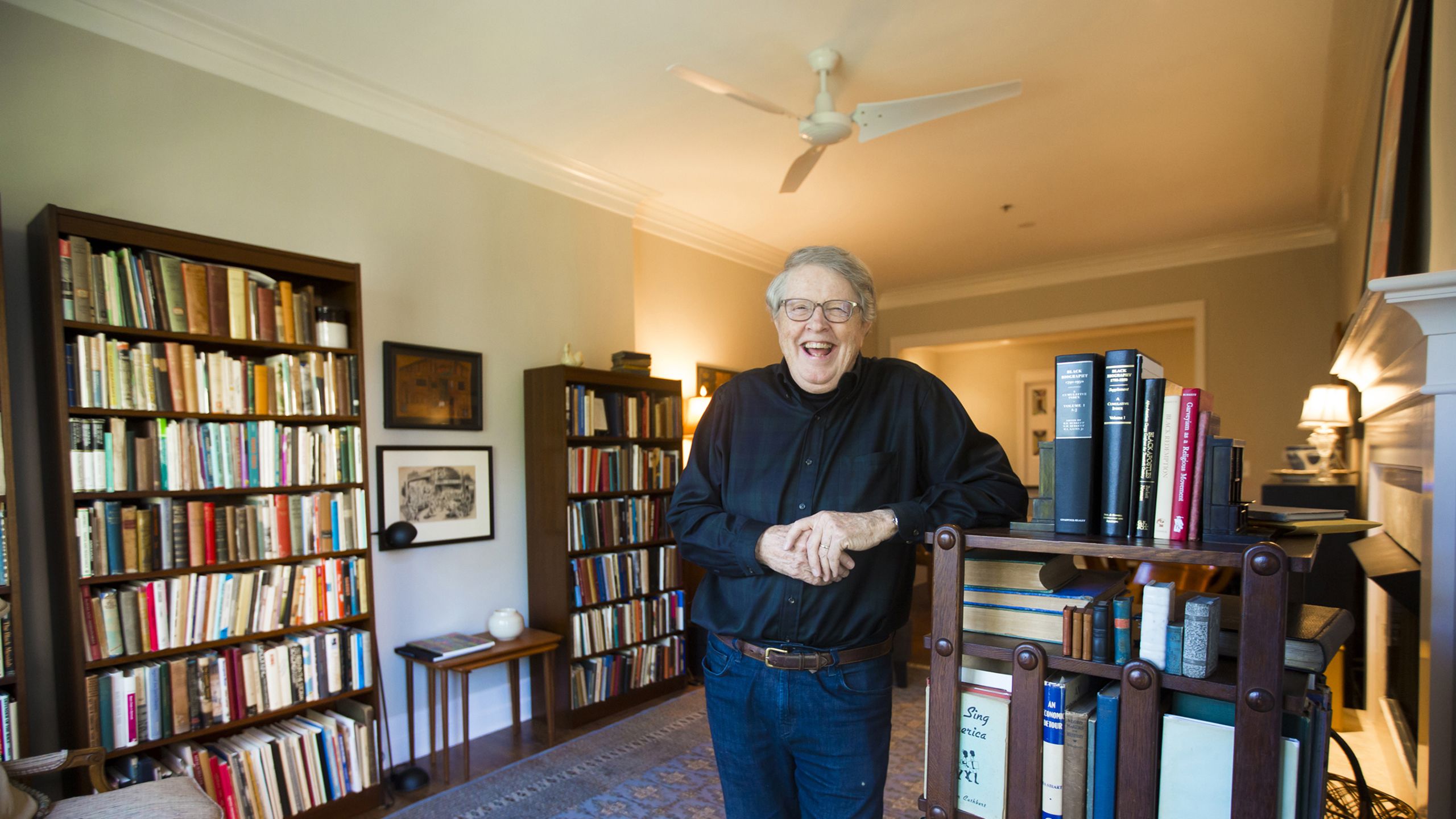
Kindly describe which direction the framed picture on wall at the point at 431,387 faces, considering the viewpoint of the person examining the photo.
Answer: facing the viewer and to the right of the viewer

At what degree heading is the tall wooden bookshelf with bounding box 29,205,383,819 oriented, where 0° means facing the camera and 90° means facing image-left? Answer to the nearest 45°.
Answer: approximately 315°

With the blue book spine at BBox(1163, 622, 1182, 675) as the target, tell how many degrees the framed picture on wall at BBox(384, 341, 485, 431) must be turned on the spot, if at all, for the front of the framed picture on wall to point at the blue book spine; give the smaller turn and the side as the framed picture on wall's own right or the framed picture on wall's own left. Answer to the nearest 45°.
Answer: approximately 45° to the framed picture on wall's own right

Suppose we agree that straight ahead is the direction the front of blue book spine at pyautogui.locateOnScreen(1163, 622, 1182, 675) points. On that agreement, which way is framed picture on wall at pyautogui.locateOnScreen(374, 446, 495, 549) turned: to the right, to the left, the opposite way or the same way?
to the left

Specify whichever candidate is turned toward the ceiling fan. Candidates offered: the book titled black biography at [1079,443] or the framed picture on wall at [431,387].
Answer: the framed picture on wall

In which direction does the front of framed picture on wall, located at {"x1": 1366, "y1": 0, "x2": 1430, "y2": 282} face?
to the viewer's left
